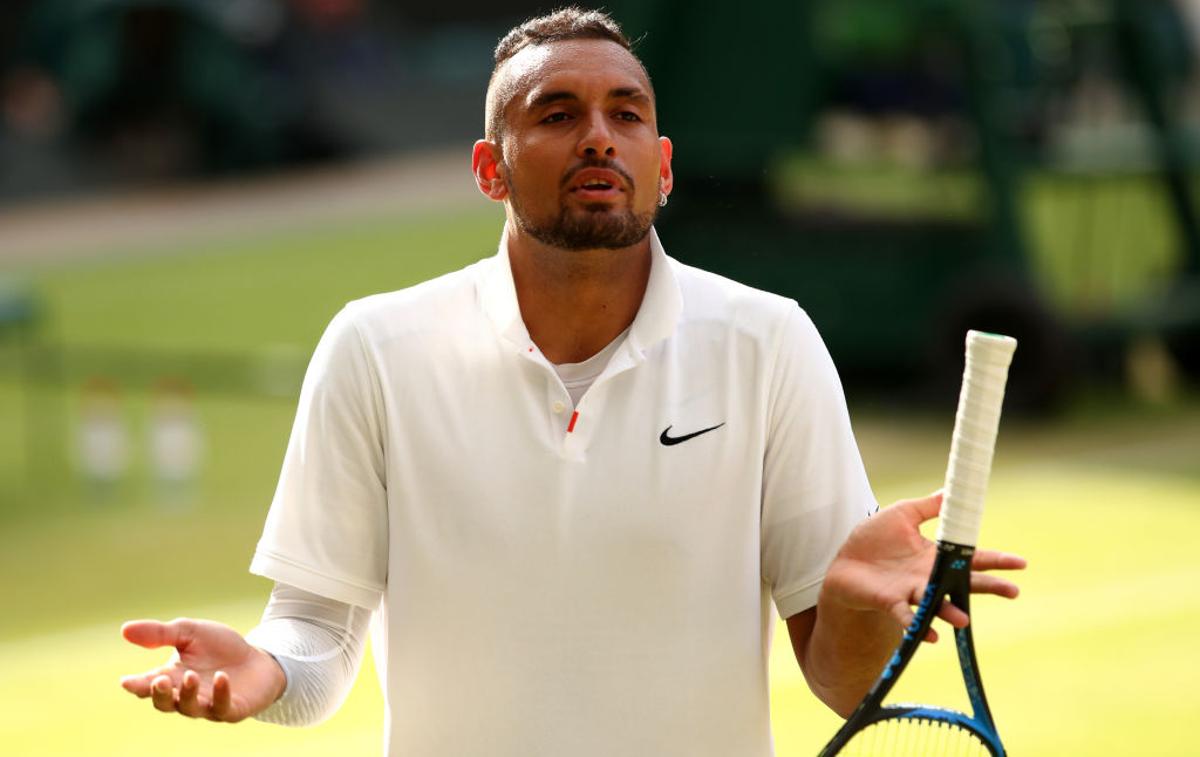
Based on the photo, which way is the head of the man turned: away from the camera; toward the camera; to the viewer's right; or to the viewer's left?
toward the camera

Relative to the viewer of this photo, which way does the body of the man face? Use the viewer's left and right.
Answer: facing the viewer
